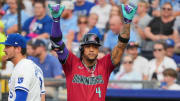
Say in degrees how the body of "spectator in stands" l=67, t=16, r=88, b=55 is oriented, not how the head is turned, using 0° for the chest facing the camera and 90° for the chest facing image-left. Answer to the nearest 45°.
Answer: approximately 0°

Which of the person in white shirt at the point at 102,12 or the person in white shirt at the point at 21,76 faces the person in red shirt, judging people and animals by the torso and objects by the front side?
the person in white shirt at the point at 102,12

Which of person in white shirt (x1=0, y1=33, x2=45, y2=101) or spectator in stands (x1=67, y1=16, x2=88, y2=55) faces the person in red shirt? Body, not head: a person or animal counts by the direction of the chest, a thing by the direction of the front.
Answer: the spectator in stands

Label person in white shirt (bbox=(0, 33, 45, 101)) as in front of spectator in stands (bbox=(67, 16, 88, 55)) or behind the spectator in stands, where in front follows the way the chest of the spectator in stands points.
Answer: in front

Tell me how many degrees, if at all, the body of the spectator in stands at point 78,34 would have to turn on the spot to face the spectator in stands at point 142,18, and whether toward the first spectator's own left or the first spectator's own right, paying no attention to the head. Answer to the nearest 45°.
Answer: approximately 90° to the first spectator's own left

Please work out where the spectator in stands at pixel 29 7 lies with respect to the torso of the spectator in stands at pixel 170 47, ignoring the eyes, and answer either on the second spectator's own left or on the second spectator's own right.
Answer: on the second spectator's own right

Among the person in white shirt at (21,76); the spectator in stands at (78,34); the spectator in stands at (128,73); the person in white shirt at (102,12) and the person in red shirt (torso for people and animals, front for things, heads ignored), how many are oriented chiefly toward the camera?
4
